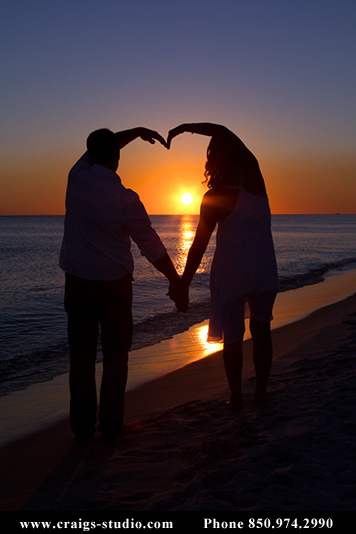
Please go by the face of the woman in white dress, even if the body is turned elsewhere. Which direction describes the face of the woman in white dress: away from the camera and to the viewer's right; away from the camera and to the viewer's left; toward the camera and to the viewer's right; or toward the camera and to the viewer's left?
away from the camera and to the viewer's left

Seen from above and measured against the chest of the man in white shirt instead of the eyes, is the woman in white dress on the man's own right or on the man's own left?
on the man's own right

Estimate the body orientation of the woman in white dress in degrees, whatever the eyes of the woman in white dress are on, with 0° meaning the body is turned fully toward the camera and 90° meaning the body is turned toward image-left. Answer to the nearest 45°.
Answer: approximately 180°

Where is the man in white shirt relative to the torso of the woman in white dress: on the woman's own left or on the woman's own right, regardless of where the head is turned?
on the woman's own left

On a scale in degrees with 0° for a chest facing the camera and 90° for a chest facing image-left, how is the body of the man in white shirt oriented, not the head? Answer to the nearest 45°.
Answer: approximately 180°
